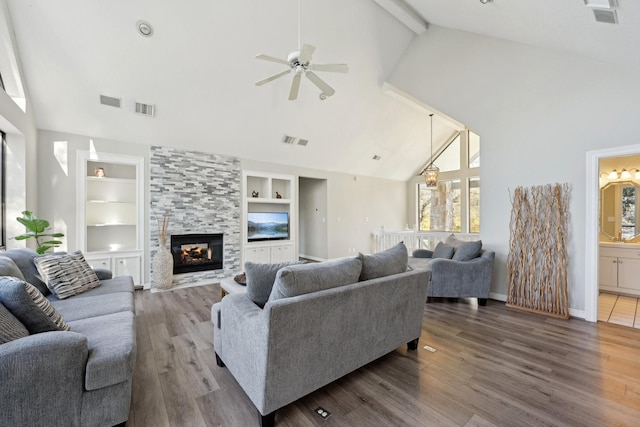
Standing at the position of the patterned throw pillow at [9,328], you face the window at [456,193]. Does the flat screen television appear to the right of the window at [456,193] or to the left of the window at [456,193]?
left

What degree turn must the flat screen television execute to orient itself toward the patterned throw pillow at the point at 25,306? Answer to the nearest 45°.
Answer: approximately 45° to its right

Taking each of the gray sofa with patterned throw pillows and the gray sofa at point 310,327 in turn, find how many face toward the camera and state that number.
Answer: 0

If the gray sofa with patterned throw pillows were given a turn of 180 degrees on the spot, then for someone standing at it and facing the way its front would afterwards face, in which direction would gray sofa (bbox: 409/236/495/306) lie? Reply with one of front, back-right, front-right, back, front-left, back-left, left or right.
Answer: back

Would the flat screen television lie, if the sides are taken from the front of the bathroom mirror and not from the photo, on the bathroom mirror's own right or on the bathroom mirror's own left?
on the bathroom mirror's own right

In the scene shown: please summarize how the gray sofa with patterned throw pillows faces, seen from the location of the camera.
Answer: facing to the right of the viewer

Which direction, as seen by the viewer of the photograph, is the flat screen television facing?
facing the viewer and to the right of the viewer

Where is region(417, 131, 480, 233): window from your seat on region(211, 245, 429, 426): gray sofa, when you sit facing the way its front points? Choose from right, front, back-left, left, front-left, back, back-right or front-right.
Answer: right

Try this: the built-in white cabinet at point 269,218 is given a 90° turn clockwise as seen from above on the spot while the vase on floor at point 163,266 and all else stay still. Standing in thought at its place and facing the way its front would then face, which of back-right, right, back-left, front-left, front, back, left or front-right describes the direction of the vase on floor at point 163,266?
front

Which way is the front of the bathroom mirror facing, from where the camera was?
facing the viewer

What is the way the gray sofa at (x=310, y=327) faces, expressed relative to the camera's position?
facing away from the viewer and to the left of the viewer

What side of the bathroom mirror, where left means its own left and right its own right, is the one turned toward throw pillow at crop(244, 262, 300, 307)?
front

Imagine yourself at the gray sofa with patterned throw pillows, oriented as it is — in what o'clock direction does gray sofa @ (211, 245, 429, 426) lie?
The gray sofa is roughly at 1 o'clock from the gray sofa with patterned throw pillows.

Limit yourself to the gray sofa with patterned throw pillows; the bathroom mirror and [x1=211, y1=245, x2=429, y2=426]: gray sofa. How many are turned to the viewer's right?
1

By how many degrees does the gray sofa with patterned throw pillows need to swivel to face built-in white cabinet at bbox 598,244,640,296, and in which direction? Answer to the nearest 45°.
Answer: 0° — it already faces it

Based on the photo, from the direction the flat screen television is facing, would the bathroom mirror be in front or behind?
in front

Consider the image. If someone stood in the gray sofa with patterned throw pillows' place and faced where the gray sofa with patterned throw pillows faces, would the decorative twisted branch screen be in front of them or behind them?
in front
